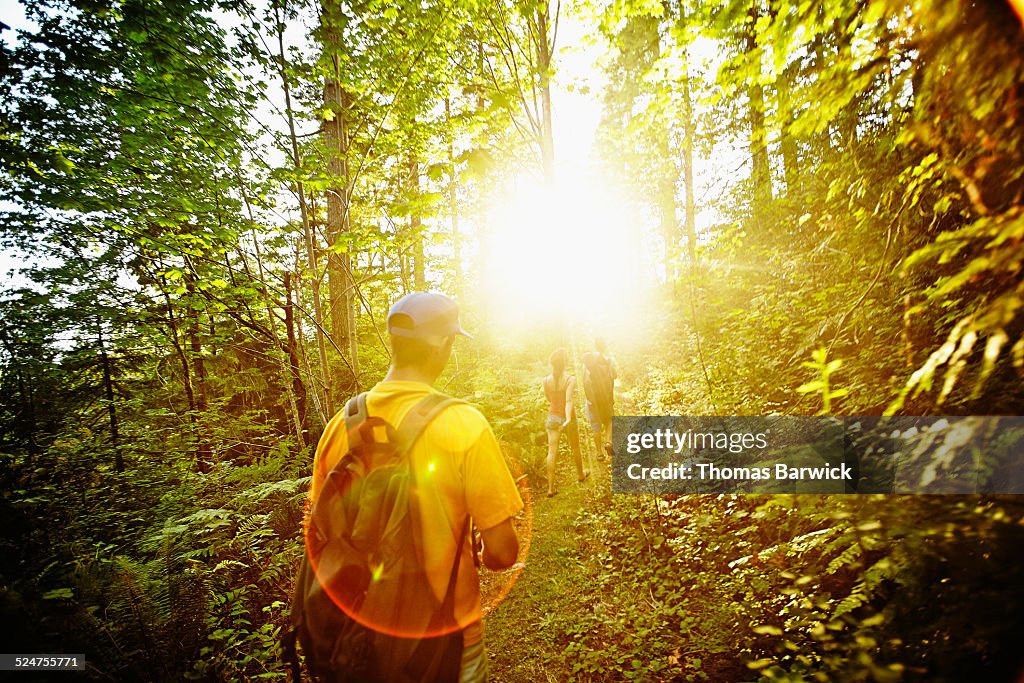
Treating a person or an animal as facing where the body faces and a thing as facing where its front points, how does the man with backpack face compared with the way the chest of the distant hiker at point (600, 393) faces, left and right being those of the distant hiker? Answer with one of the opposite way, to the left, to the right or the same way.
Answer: the same way

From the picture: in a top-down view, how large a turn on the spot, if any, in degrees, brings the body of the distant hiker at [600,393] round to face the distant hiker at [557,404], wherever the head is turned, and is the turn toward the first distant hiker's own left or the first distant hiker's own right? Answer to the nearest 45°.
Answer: approximately 135° to the first distant hiker's own left

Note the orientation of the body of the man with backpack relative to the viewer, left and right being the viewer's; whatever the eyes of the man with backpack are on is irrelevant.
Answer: facing away from the viewer and to the right of the viewer

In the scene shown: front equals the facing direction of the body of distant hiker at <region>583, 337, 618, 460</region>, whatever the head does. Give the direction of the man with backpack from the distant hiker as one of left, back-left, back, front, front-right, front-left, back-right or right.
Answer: back

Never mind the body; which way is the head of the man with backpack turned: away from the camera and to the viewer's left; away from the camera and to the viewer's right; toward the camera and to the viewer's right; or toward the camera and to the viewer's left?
away from the camera and to the viewer's right

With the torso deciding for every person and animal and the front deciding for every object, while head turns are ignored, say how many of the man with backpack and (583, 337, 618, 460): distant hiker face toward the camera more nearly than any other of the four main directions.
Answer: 0

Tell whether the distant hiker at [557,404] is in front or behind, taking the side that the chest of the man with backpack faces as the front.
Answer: in front

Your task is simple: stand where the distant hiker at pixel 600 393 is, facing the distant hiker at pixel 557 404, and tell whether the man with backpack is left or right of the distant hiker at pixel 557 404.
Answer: left

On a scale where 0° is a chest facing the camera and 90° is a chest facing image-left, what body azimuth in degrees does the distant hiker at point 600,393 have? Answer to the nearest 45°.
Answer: approximately 180°

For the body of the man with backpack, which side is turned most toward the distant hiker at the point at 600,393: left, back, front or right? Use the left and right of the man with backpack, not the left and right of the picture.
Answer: front
